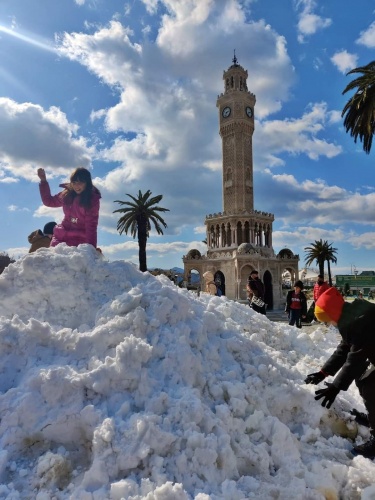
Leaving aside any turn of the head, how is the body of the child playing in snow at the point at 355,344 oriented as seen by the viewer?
to the viewer's left

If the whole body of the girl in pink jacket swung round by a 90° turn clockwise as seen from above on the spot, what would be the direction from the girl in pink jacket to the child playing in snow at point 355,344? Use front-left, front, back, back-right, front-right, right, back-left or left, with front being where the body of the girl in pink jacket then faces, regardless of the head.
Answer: back

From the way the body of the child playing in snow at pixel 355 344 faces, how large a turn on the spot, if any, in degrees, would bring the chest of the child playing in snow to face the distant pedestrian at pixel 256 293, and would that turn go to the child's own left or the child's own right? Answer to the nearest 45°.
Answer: approximately 90° to the child's own right

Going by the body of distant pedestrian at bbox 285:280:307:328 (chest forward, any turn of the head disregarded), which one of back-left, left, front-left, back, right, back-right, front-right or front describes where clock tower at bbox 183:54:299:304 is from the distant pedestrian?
back

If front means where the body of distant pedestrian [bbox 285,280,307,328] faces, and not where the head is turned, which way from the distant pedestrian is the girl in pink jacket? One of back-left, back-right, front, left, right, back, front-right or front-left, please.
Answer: front-right

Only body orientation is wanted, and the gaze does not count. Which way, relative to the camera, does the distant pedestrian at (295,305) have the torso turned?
toward the camera

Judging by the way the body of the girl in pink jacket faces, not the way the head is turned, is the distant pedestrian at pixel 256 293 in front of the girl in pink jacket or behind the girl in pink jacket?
behind

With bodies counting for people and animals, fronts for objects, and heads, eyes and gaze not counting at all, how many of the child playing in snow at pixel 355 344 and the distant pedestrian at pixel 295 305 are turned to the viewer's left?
1

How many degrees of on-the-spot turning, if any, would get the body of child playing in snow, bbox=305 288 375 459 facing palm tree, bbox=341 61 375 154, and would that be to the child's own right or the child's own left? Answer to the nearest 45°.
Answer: approximately 90° to the child's own right

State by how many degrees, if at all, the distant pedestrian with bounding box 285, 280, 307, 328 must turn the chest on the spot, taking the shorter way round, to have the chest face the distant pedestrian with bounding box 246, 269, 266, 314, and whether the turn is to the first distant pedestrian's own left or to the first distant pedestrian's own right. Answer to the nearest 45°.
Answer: approximately 135° to the first distant pedestrian's own right

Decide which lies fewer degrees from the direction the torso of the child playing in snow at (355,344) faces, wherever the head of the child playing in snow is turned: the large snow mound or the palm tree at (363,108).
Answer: the large snow mound

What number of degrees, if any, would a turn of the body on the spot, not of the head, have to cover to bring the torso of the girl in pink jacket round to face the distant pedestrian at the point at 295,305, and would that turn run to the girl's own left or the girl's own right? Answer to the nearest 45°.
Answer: approximately 135° to the girl's own left
